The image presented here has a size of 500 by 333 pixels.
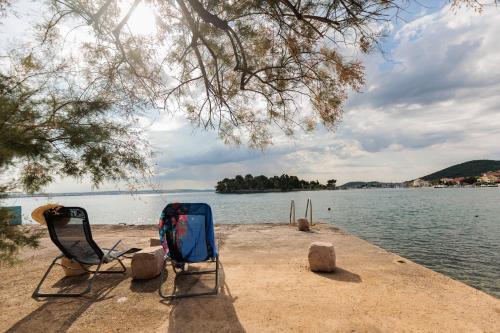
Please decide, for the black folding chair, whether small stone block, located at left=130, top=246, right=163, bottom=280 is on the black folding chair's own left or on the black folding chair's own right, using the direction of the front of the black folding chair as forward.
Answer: on the black folding chair's own right

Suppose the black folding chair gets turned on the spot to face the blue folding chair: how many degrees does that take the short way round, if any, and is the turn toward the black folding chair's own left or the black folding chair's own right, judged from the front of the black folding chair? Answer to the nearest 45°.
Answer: approximately 90° to the black folding chair's own right

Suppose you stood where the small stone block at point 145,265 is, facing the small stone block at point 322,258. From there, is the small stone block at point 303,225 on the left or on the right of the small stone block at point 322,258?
left

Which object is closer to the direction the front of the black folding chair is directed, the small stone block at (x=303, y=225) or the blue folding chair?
the small stone block

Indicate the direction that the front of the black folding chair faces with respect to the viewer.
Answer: facing away from the viewer and to the right of the viewer

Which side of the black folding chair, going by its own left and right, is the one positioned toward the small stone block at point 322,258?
right
